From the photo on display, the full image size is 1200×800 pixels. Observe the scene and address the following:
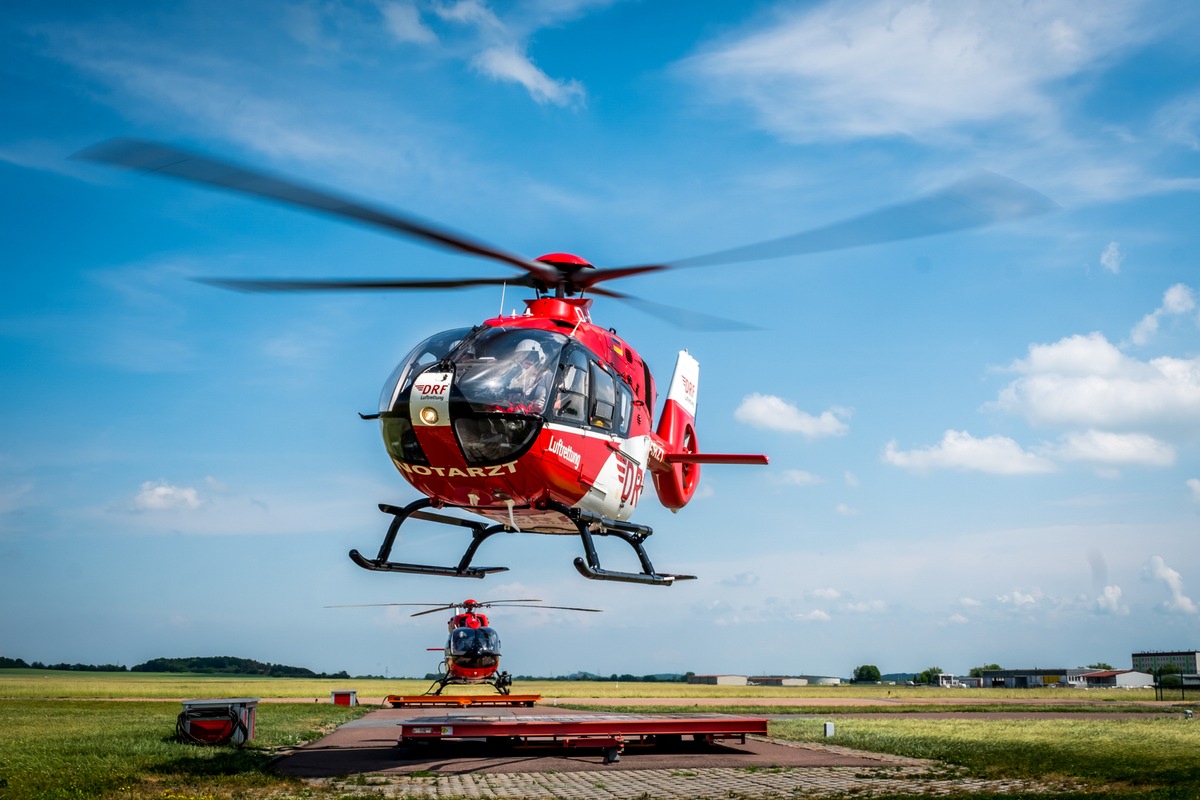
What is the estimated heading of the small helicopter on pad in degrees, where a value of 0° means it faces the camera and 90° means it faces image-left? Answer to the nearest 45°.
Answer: approximately 0°

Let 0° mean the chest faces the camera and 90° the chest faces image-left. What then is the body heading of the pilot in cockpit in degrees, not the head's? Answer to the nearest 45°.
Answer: approximately 45°

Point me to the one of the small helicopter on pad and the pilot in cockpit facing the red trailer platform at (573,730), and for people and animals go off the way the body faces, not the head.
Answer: the small helicopter on pad

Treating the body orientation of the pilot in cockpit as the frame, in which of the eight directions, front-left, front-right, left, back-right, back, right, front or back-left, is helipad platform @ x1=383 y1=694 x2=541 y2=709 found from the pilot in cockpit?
back-right

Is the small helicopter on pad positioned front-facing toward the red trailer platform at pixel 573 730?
yes
